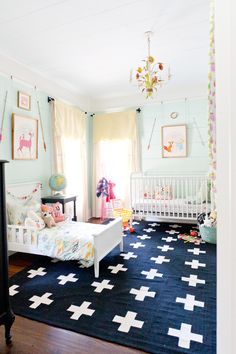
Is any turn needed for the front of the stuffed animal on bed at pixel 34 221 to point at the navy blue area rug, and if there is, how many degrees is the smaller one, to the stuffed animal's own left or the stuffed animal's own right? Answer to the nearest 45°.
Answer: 0° — it already faces it

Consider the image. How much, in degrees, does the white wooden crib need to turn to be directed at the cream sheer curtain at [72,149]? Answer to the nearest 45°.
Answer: approximately 90° to its right

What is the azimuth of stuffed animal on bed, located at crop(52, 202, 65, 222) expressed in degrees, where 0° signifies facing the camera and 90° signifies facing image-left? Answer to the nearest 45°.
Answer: approximately 315°

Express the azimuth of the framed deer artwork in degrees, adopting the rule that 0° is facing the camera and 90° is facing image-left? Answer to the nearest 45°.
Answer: approximately 315°
